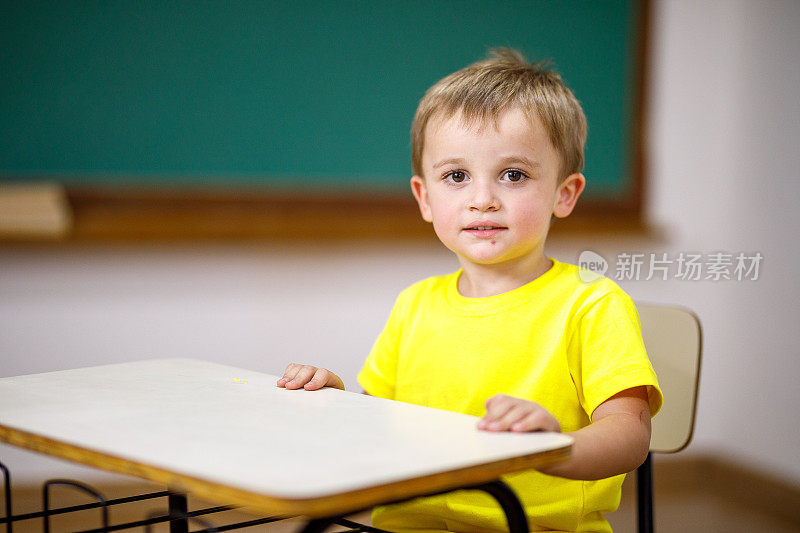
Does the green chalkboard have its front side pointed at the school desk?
yes

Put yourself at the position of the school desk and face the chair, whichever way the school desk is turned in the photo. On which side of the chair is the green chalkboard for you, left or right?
left

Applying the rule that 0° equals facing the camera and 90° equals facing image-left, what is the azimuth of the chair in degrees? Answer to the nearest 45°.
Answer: approximately 45°

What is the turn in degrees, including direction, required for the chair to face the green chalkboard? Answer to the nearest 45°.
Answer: approximately 90° to its right

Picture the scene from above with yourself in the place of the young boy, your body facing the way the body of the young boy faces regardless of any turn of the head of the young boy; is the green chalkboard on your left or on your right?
on your right

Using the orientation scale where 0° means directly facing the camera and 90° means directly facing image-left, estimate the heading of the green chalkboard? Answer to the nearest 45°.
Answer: approximately 0°

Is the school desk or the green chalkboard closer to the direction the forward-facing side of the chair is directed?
the school desk

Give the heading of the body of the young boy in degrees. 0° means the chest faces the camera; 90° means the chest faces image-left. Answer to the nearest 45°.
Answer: approximately 45°
